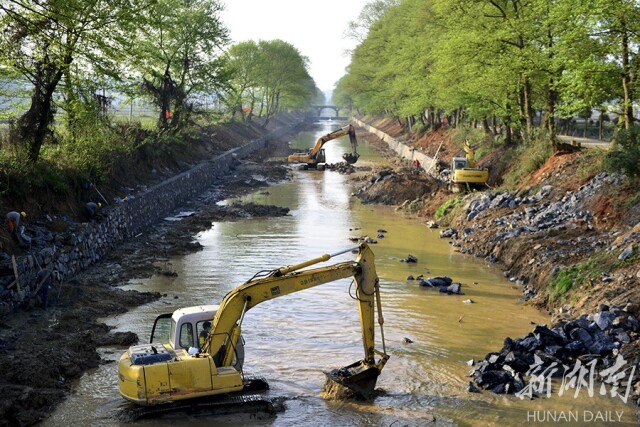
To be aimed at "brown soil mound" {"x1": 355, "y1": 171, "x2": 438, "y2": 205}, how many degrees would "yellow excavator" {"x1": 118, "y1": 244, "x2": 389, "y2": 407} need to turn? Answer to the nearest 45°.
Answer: approximately 90° to its left

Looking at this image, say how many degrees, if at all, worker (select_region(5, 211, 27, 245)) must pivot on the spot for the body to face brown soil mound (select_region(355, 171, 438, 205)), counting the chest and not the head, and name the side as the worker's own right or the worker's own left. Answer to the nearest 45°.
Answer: approximately 45° to the worker's own left

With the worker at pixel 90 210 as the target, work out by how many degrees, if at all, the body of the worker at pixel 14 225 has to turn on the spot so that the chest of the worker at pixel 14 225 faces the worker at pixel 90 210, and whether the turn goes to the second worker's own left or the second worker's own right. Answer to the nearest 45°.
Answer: approximately 45° to the second worker's own left

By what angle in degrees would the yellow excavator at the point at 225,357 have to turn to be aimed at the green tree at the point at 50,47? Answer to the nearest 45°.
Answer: approximately 135° to its left

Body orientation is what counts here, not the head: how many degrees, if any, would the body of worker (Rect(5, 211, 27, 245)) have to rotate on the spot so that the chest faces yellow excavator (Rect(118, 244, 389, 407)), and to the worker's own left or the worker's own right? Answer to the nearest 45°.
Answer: approximately 90° to the worker's own right

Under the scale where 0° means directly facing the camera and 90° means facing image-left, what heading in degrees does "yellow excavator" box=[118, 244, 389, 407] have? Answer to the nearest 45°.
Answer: approximately 270°

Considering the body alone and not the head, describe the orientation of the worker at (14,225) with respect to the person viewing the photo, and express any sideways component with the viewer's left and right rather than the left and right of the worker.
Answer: facing to the right of the viewer

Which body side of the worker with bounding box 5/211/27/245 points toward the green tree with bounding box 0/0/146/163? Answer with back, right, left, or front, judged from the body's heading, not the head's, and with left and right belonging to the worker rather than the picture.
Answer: left

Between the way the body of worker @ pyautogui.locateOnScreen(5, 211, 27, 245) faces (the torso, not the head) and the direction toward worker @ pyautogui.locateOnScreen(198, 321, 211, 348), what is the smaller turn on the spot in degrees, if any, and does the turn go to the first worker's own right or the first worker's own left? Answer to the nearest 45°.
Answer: approximately 90° to the first worker's own right

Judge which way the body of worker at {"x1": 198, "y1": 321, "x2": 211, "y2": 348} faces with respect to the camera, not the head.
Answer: to the viewer's right
